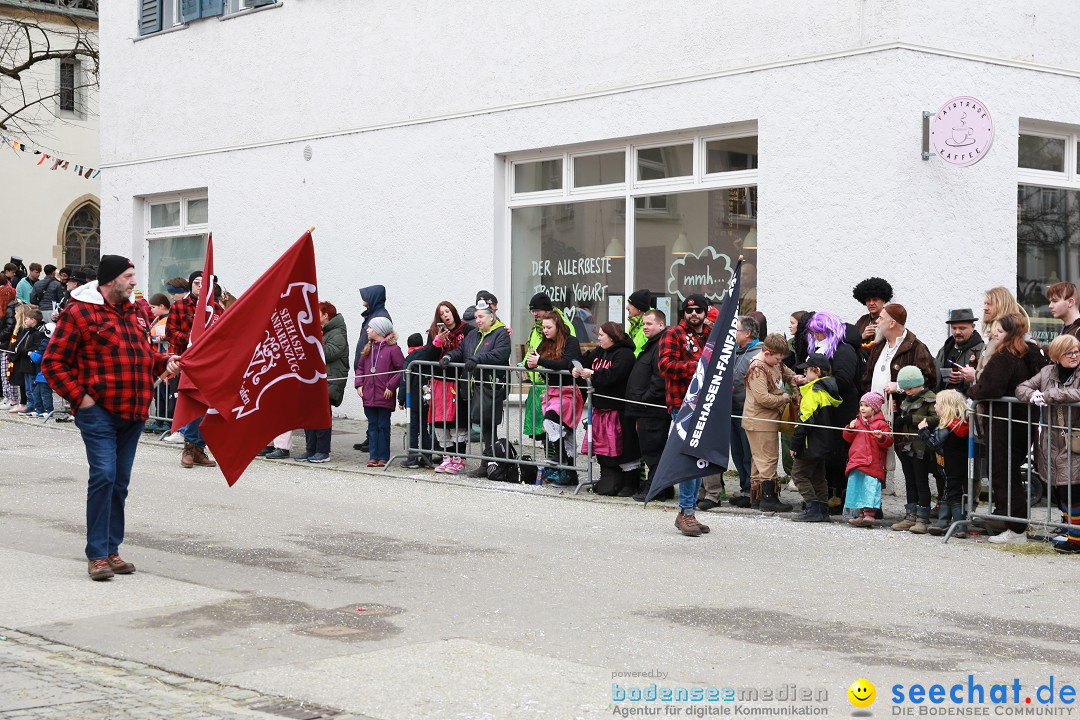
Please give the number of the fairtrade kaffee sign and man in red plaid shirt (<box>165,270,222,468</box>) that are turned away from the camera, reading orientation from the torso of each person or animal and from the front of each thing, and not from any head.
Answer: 0

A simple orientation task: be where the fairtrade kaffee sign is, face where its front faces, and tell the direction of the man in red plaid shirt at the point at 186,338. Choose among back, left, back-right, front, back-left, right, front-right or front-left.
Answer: right

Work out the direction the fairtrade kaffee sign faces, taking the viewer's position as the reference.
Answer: facing the viewer

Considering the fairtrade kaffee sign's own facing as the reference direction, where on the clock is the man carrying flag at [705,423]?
The man carrying flag is roughly at 1 o'clock from the fairtrade kaffee sign.

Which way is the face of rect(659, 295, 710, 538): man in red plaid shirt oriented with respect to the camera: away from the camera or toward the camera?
toward the camera

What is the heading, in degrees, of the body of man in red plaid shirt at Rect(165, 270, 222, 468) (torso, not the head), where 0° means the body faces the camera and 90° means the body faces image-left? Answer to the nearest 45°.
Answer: approximately 315°

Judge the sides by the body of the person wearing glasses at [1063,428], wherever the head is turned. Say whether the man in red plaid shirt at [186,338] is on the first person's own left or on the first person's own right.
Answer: on the first person's own right

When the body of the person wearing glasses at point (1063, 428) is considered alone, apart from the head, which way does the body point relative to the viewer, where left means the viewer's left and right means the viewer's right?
facing the viewer and to the left of the viewer

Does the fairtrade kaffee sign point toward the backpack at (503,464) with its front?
no

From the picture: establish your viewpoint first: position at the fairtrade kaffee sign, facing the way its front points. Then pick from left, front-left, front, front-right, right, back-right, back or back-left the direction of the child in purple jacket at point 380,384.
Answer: right

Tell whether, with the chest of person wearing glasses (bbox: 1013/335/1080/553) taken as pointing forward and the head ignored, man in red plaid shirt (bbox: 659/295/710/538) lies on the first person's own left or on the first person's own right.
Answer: on the first person's own right

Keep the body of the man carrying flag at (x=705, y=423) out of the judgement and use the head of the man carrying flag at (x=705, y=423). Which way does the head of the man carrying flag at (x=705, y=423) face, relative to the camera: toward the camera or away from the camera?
toward the camera

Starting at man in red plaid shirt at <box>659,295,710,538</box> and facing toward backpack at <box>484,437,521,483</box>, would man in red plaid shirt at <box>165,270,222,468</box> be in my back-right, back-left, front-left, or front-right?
front-left

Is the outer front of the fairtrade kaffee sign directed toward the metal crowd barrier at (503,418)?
no

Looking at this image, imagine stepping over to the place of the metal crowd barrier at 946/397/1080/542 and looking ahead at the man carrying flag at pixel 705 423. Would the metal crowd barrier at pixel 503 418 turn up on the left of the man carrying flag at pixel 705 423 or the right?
right
